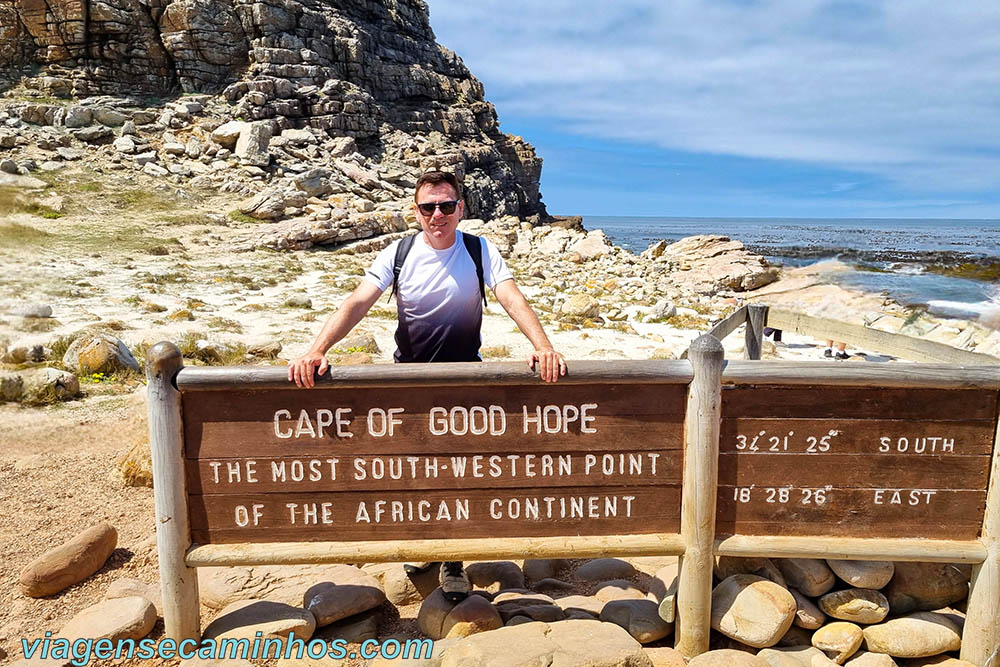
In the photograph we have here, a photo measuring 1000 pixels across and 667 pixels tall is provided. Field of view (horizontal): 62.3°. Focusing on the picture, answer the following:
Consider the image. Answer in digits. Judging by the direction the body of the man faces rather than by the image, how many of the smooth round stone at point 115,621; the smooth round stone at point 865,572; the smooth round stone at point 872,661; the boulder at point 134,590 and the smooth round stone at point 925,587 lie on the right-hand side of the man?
2

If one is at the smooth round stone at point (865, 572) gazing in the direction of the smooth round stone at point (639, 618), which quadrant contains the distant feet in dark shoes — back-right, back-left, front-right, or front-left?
back-right

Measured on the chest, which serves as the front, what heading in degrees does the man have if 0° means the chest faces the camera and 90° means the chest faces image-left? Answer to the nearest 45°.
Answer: approximately 0°

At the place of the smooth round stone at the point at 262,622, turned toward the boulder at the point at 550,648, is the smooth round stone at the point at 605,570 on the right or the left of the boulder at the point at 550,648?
left

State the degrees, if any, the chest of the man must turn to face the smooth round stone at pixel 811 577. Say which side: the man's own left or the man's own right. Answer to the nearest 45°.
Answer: approximately 90° to the man's own left

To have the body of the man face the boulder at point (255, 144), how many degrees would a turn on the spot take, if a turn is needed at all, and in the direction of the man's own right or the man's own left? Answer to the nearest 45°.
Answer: approximately 180°

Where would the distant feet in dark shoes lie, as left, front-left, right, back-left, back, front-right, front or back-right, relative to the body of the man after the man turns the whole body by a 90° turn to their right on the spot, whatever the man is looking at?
back-right

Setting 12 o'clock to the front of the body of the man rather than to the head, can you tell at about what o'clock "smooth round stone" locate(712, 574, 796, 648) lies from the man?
The smooth round stone is roughly at 10 o'clock from the man.

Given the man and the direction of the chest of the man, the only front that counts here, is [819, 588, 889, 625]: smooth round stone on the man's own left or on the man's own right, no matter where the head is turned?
on the man's own left
